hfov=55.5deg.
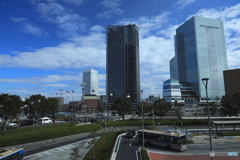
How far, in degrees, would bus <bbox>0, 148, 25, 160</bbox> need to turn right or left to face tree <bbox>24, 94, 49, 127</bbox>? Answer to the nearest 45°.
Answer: approximately 45° to its left

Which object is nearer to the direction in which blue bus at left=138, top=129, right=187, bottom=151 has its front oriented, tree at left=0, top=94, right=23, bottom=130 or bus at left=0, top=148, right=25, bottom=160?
the bus

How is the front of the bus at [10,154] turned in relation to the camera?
facing away from the viewer and to the right of the viewer

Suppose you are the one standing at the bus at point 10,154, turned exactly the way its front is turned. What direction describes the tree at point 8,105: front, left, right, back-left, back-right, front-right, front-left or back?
front-left

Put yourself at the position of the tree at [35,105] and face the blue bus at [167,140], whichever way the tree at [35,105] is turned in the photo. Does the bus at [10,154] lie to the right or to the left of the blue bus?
right
